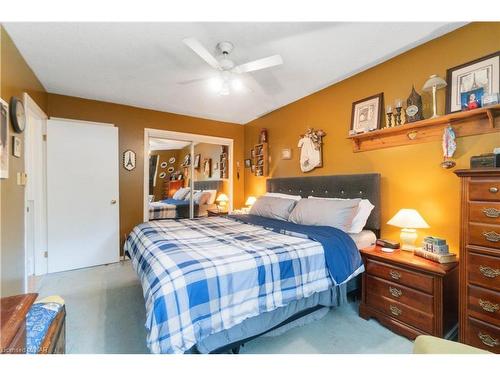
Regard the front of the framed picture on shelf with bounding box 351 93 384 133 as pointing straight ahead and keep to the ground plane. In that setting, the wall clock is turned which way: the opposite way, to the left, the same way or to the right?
the opposite way

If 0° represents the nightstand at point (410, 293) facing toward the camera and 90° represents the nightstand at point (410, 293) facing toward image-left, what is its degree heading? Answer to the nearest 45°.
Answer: approximately 45°

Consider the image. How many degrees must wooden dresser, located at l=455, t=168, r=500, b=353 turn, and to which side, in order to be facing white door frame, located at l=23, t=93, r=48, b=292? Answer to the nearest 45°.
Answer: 0° — it already faces it

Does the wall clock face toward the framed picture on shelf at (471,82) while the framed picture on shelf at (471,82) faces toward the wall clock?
yes

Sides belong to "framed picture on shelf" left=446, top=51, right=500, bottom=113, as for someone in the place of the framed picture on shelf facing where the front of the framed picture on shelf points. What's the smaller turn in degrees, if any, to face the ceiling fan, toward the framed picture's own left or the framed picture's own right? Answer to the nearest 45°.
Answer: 0° — it already faces it

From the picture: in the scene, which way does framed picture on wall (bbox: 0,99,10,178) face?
to the viewer's right

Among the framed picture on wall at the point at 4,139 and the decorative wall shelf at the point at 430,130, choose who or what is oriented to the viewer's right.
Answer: the framed picture on wall
